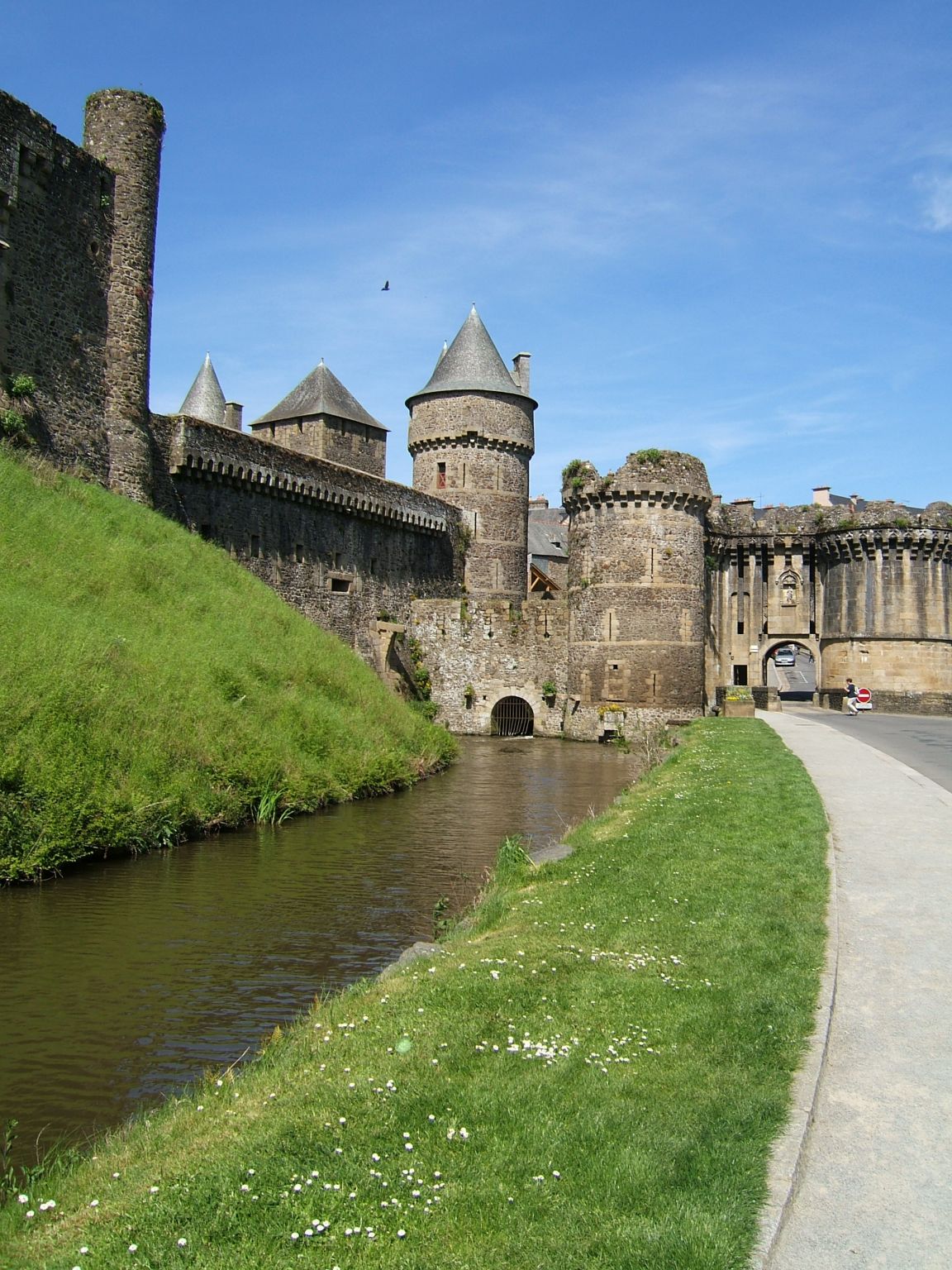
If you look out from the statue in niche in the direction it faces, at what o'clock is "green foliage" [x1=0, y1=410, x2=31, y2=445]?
The green foliage is roughly at 1 o'clock from the statue in niche.

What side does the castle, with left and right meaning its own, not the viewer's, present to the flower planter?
front

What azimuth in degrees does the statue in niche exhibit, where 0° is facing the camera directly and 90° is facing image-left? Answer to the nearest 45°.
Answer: approximately 0°

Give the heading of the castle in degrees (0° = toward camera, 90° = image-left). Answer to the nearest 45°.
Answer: approximately 0°
